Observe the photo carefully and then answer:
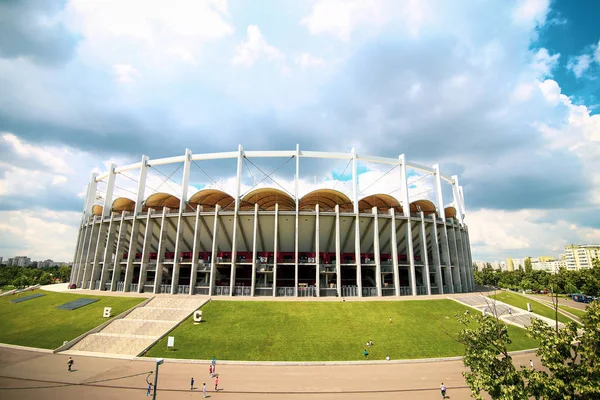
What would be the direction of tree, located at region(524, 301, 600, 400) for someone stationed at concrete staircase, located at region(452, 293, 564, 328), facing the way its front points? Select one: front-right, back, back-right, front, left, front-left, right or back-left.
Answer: front-right

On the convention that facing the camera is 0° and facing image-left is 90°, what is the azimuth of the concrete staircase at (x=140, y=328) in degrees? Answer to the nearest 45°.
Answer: approximately 45°

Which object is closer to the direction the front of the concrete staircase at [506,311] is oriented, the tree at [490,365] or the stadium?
the tree

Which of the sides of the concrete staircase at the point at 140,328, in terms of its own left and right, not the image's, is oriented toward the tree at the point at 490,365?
left

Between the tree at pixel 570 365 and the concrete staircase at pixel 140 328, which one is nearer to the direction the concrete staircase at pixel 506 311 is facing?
the tree

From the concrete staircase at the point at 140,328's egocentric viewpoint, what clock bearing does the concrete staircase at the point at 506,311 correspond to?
the concrete staircase at the point at 506,311 is roughly at 8 o'clock from the concrete staircase at the point at 140,328.

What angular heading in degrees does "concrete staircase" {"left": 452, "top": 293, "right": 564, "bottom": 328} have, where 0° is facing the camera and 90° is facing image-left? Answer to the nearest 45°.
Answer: approximately 315°

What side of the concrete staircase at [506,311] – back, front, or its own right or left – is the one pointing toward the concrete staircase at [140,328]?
right
